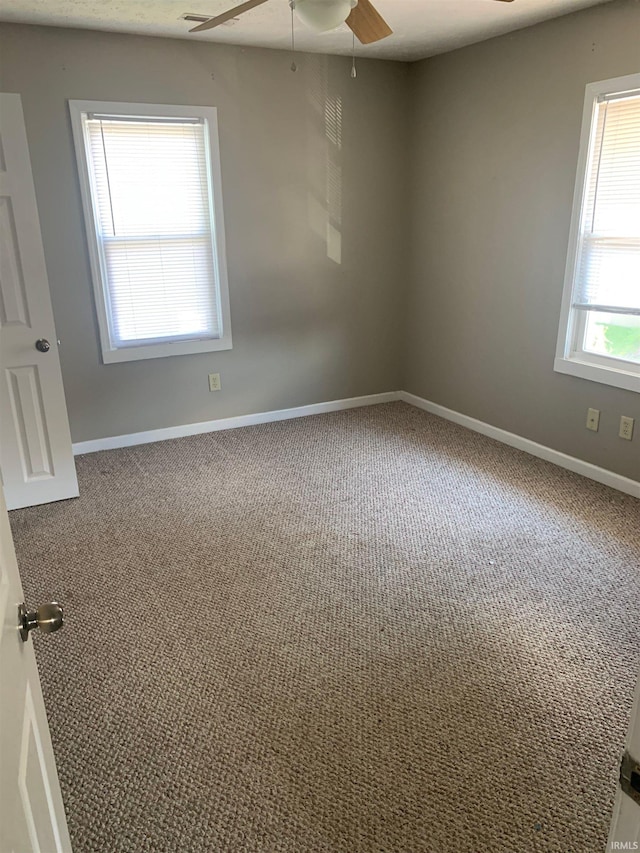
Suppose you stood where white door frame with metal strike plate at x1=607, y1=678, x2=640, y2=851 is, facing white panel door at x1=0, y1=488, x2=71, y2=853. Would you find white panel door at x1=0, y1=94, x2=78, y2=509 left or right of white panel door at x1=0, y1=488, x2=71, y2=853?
right

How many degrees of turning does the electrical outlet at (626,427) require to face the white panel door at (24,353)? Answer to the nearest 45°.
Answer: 0° — it already faces it

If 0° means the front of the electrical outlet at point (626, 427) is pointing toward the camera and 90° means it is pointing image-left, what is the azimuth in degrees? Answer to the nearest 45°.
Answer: approximately 45°

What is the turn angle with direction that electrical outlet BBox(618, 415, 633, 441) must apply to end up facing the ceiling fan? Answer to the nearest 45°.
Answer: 0° — it already faces it

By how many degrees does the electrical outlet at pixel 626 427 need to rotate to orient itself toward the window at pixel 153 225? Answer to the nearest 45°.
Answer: approximately 45° to its right

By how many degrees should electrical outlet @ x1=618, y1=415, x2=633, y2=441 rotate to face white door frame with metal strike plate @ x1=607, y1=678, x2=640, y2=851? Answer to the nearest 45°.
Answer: approximately 45° to its left

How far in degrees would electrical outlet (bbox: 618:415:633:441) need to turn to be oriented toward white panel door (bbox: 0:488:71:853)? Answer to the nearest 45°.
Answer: approximately 45° to its left
